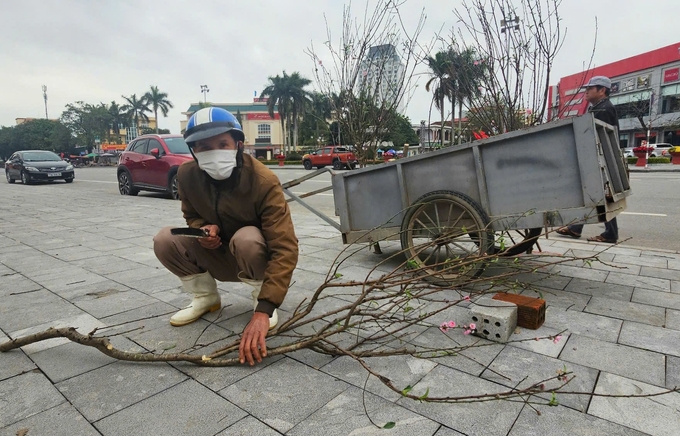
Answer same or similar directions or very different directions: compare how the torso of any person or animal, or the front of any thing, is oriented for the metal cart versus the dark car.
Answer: very different directions

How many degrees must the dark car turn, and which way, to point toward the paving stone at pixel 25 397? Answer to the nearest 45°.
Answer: approximately 45° to its right

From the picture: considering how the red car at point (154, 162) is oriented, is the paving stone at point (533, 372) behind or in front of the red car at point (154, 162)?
in front
